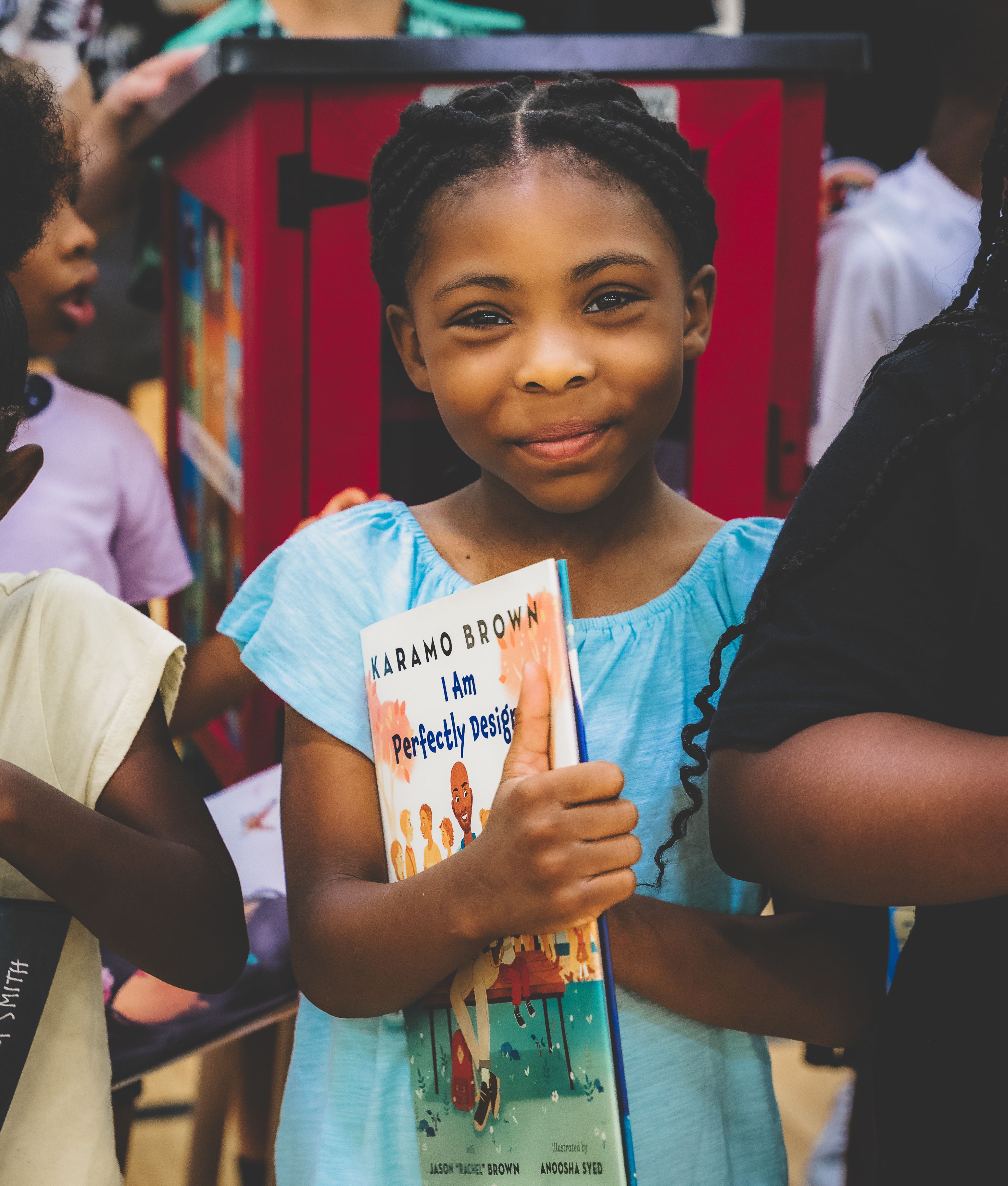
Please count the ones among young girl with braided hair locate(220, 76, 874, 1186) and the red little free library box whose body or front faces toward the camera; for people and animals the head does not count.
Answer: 2

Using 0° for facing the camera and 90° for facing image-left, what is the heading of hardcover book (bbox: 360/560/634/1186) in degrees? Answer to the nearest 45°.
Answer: approximately 45°

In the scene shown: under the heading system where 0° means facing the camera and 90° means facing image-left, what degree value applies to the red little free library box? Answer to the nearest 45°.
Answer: approximately 0°

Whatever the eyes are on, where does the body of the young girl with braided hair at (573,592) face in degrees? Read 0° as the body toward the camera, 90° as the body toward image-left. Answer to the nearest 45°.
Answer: approximately 0°

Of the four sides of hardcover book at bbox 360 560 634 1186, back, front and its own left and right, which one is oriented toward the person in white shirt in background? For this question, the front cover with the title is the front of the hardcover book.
back
